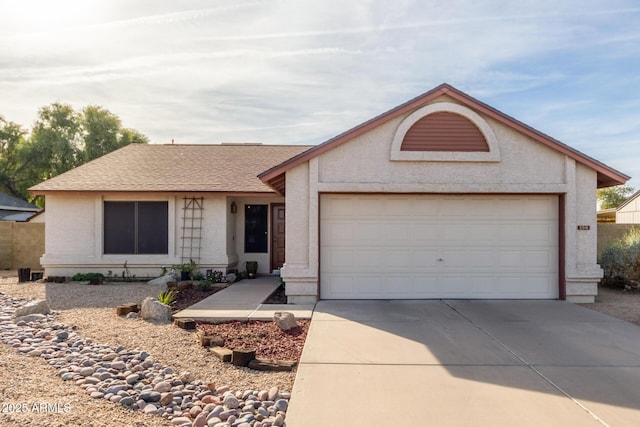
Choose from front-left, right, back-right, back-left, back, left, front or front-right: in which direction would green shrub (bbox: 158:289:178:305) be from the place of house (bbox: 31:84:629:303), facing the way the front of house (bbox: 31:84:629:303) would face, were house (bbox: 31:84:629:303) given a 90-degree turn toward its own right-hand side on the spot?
front

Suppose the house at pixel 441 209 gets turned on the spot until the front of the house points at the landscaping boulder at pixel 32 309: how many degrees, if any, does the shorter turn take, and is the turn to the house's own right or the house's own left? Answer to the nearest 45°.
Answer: approximately 90° to the house's own right

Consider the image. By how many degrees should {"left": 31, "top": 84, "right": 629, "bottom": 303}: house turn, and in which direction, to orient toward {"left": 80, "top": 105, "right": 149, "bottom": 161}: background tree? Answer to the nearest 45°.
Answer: approximately 135° to its right

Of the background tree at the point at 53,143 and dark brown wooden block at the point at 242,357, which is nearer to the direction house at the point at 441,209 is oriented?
the dark brown wooden block

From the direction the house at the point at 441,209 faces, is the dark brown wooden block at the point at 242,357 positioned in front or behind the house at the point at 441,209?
in front

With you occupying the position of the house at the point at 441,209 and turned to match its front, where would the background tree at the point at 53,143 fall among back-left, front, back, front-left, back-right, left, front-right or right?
back-right

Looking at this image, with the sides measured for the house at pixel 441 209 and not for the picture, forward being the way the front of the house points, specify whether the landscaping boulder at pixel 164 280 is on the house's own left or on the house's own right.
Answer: on the house's own right

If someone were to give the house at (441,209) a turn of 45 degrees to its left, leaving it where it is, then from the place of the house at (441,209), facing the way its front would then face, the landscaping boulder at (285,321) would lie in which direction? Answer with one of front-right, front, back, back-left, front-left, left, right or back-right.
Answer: right

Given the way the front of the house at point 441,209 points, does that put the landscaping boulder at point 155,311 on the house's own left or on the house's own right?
on the house's own right

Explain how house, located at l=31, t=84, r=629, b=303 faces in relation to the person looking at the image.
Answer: facing the viewer

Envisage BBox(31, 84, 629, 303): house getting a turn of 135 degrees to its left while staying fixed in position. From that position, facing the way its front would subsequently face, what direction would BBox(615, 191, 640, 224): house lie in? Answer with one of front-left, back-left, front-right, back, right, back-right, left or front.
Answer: front

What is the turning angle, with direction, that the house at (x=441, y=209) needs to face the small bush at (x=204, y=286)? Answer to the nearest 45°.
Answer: approximately 90° to its right
